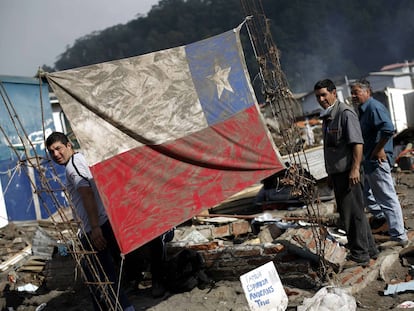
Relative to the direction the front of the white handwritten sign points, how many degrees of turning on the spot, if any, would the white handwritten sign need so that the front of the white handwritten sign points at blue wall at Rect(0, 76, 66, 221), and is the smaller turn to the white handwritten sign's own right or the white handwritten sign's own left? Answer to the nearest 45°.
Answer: approximately 135° to the white handwritten sign's own right

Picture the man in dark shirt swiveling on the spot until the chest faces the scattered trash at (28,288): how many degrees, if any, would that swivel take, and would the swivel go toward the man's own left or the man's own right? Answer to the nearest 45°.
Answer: approximately 45° to the man's own right

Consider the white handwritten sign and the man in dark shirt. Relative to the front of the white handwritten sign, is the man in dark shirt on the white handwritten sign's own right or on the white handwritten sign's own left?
on the white handwritten sign's own left

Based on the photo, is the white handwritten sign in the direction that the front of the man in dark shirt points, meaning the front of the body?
yes

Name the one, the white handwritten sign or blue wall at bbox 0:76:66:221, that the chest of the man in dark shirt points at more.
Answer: the white handwritten sign

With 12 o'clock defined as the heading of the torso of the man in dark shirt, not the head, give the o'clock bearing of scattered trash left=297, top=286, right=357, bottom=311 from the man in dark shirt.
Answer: The scattered trash is roughly at 11 o'clock from the man in dark shirt.
